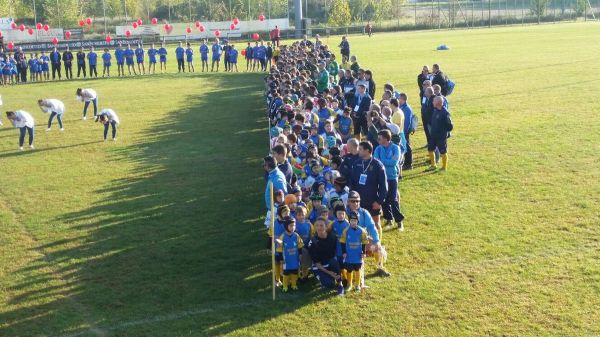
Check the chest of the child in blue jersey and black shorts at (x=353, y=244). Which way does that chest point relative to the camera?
toward the camera

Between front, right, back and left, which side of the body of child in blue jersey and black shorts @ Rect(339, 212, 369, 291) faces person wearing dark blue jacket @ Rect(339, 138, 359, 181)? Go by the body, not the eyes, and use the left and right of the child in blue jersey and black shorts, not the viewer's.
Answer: back

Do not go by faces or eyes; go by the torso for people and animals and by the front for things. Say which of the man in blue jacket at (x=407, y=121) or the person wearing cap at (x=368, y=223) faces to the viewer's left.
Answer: the man in blue jacket

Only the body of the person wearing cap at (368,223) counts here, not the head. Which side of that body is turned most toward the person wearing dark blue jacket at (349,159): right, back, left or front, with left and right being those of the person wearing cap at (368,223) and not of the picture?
back

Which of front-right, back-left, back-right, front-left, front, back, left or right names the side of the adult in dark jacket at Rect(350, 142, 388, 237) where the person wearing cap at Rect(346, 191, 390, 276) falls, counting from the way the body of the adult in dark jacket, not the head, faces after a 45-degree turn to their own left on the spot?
front

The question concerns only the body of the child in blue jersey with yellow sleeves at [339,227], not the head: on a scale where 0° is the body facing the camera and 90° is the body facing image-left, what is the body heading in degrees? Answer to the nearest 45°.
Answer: approximately 0°

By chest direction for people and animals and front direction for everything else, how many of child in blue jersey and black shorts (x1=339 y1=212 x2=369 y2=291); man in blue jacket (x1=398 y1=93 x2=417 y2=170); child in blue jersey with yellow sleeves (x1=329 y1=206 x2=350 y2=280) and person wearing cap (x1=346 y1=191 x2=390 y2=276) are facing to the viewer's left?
1

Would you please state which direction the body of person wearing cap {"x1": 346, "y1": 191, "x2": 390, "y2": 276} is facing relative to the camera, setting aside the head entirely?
toward the camera

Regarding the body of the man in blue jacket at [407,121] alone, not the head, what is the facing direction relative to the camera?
to the viewer's left

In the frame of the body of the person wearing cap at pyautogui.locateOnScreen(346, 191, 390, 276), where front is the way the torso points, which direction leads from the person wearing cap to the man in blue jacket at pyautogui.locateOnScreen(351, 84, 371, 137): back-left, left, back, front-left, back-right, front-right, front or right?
back

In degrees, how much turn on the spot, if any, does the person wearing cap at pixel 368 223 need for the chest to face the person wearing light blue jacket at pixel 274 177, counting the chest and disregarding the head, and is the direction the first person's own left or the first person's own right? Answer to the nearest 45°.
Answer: approximately 135° to the first person's own right

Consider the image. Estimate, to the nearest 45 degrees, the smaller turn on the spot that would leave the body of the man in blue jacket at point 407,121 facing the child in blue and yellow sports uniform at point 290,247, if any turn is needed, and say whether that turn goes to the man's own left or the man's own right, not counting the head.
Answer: approximately 90° to the man's own left

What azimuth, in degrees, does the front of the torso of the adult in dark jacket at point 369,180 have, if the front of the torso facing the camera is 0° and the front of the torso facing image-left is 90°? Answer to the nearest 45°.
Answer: approximately 45°

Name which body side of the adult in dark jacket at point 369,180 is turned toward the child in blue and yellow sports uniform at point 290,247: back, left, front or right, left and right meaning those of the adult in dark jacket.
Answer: front
